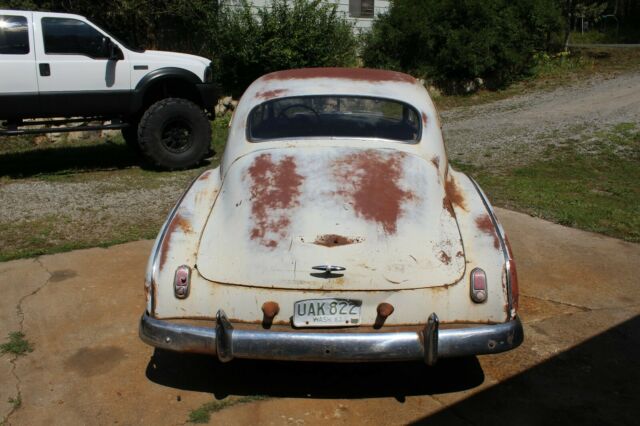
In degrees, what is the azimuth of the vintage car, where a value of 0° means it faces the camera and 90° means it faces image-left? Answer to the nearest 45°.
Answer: approximately 180°

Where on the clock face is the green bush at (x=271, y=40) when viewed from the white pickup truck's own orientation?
The green bush is roughly at 10 o'clock from the white pickup truck.

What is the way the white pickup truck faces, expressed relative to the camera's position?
facing to the right of the viewer

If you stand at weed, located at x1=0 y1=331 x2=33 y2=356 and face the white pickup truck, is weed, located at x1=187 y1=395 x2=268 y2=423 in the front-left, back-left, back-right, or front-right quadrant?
back-right

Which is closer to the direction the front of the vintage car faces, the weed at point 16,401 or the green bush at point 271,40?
the green bush

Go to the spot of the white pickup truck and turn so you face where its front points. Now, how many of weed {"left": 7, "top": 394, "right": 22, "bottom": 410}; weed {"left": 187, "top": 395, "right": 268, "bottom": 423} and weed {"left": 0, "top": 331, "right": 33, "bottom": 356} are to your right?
3

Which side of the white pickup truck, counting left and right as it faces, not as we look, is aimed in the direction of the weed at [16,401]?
right

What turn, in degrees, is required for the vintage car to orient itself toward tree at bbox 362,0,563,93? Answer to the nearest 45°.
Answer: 0° — it already faces it
